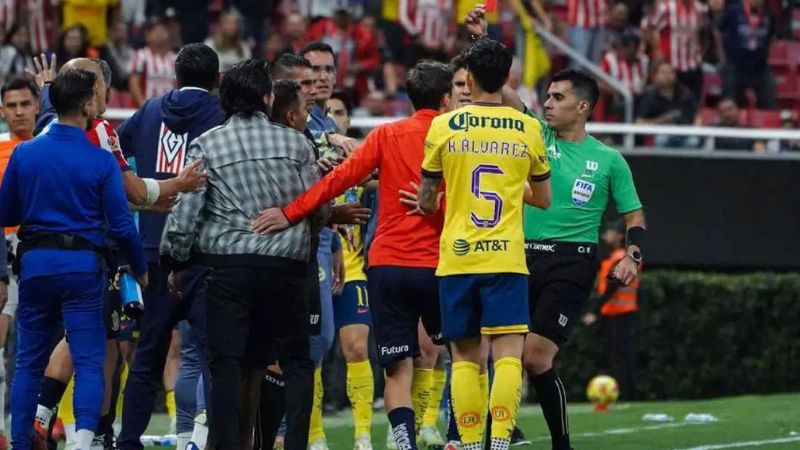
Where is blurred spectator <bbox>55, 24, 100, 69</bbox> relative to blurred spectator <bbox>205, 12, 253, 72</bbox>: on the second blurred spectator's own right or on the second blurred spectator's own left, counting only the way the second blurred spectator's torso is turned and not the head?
on the second blurred spectator's own right

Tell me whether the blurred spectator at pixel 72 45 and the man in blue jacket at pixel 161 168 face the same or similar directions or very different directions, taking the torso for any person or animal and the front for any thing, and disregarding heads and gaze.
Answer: very different directions

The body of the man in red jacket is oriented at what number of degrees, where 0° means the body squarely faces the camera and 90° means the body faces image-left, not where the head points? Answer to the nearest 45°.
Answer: approximately 225°

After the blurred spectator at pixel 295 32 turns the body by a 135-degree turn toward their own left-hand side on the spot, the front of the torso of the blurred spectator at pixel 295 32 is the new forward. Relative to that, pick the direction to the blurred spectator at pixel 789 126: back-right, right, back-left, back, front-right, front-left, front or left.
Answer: front-right

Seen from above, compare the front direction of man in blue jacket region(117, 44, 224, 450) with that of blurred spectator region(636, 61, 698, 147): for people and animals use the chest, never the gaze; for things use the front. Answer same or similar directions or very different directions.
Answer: very different directions

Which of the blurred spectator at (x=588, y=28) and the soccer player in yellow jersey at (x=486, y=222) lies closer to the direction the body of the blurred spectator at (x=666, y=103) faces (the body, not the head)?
the soccer player in yellow jersey

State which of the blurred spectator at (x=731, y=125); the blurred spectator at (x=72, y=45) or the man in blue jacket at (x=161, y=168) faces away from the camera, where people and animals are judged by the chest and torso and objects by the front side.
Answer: the man in blue jacket

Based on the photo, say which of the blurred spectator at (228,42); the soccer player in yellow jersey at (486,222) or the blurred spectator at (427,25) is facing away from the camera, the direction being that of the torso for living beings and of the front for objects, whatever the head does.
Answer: the soccer player in yellow jersey

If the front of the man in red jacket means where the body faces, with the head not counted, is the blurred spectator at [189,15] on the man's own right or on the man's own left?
on the man's own left
